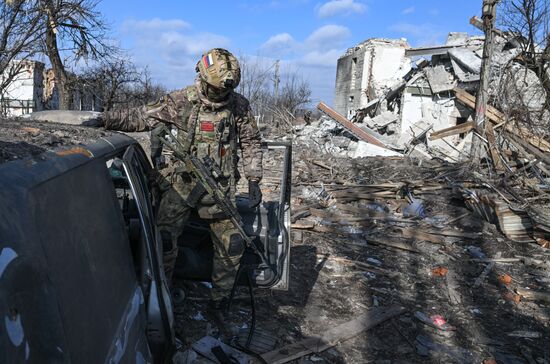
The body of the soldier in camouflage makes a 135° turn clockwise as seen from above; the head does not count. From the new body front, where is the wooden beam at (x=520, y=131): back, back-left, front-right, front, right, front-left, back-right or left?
right

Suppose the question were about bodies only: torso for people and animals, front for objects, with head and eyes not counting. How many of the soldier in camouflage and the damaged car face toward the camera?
1

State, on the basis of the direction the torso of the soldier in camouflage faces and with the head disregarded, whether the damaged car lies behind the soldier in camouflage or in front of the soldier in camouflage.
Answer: in front

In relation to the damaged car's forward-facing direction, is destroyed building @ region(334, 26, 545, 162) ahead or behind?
ahead

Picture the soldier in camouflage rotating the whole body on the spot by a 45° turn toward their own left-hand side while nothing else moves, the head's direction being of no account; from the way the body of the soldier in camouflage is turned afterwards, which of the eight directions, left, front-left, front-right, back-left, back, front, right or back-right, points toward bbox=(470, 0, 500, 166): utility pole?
left

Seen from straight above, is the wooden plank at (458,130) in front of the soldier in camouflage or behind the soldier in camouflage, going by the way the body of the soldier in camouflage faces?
behind

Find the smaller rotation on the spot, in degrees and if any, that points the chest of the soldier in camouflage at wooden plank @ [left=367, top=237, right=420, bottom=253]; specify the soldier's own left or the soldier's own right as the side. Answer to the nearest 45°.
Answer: approximately 135° to the soldier's own left

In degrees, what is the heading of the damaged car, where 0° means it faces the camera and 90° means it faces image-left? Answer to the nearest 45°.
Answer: approximately 225°

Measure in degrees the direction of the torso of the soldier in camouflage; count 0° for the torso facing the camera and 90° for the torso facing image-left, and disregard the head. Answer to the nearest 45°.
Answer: approximately 0°

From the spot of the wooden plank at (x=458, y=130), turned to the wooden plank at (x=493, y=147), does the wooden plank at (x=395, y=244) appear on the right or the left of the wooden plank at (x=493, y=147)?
right
